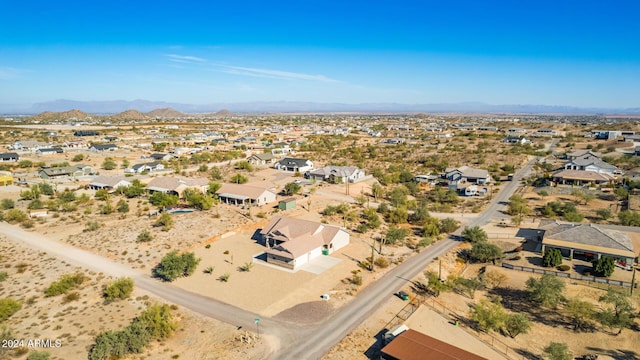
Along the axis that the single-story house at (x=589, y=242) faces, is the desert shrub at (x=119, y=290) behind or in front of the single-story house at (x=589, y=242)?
in front

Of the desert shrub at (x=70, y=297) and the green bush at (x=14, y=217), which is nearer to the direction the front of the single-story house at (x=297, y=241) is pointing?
the desert shrub

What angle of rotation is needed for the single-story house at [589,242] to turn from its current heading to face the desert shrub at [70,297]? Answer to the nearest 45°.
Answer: approximately 45° to its right

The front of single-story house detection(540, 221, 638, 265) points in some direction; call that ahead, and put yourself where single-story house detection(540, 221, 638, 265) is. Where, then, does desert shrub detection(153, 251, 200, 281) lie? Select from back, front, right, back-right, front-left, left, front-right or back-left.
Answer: front-right

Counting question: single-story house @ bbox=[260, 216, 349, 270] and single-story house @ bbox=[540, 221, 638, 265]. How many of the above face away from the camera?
0

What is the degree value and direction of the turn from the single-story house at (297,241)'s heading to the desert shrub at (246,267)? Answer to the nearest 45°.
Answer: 0° — it already faces it

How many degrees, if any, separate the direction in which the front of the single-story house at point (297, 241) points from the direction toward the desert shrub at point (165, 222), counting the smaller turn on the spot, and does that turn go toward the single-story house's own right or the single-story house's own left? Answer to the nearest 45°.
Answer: approximately 90° to the single-story house's own right

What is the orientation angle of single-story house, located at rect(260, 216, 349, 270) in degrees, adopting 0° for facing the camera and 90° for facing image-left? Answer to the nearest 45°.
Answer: approximately 45°

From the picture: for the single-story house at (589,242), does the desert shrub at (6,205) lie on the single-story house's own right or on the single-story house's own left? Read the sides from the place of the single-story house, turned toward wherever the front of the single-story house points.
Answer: on the single-story house's own right
